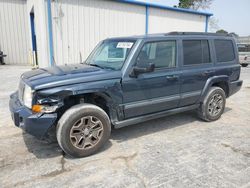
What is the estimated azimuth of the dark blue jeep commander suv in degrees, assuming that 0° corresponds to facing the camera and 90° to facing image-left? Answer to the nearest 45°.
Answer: approximately 45°

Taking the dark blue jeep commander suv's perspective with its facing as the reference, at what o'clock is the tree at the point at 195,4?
The tree is roughly at 5 o'clock from the dark blue jeep commander suv.
